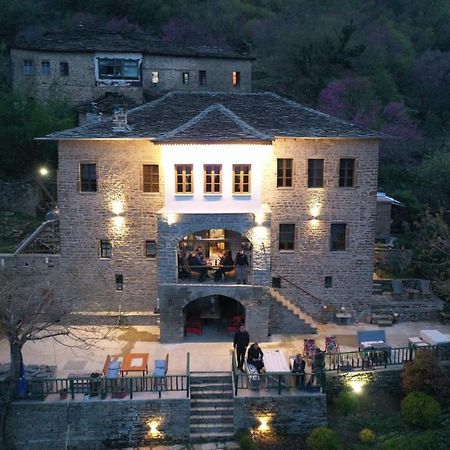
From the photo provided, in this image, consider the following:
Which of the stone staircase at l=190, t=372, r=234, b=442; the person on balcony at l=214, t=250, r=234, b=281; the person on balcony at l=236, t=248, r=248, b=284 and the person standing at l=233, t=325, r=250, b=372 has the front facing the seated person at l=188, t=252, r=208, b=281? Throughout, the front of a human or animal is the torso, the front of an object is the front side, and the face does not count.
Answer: the person on balcony at l=214, t=250, r=234, b=281

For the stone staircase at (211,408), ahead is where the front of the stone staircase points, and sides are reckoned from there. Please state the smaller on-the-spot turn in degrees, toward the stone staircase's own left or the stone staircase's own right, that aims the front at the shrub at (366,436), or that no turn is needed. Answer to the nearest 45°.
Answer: approximately 90° to the stone staircase's own left

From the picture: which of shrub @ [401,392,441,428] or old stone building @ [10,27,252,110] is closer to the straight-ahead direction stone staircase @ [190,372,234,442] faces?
the shrub

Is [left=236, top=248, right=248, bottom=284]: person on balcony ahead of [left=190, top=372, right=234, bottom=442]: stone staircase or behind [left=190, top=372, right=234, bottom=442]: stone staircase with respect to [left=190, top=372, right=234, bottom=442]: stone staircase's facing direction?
behind

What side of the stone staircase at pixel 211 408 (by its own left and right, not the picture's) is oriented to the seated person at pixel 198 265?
back

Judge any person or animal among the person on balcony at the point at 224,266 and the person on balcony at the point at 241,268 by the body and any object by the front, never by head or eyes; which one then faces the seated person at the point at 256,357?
the person on balcony at the point at 241,268
